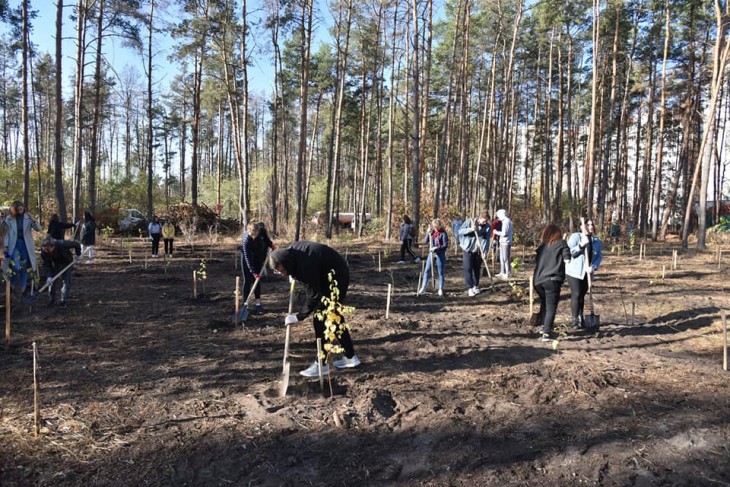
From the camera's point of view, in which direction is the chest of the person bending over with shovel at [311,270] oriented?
to the viewer's left

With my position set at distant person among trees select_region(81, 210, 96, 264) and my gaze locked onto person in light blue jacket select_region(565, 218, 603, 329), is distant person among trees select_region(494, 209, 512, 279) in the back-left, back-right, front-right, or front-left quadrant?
front-left

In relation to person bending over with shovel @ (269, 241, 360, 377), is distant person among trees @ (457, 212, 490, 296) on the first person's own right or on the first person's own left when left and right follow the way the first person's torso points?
on the first person's own right

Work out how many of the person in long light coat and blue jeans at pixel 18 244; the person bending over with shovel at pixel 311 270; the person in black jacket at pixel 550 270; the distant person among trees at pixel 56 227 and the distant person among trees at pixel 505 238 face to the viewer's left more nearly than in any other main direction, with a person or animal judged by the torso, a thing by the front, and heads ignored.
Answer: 2

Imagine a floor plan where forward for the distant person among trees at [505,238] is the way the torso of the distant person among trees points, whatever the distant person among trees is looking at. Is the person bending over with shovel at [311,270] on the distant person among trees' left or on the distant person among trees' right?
on the distant person among trees' left

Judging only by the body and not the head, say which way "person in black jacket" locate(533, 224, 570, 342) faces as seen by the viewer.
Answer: away from the camera

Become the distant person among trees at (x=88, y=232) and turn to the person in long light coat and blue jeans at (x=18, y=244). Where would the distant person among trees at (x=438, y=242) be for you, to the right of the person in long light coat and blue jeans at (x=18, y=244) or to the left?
left

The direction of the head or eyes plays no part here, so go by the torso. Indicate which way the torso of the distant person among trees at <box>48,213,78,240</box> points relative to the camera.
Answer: to the viewer's right

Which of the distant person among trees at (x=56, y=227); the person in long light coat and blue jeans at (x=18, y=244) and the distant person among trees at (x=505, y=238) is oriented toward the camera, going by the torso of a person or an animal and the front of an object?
the person in long light coat and blue jeans at (x=18, y=244)

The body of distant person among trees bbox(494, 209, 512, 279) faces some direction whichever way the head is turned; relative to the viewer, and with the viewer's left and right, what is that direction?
facing to the left of the viewer

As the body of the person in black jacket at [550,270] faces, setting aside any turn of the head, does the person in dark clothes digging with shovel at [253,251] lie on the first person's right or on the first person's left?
on the first person's left

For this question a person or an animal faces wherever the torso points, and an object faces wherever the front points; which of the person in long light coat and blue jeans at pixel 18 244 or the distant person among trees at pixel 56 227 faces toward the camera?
the person in long light coat and blue jeans at pixel 18 244

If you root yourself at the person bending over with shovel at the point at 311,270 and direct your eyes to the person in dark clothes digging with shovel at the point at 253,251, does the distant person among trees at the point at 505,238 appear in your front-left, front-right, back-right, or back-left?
front-right

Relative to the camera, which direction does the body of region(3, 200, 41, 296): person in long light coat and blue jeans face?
toward the camera

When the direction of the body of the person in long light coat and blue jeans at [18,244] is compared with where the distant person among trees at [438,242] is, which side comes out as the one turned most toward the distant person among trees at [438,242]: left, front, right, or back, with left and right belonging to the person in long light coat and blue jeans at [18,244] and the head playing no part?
left

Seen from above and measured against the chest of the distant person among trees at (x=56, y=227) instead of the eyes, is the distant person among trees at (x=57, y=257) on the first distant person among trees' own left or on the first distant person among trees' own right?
on the first distant person among trees' own right
